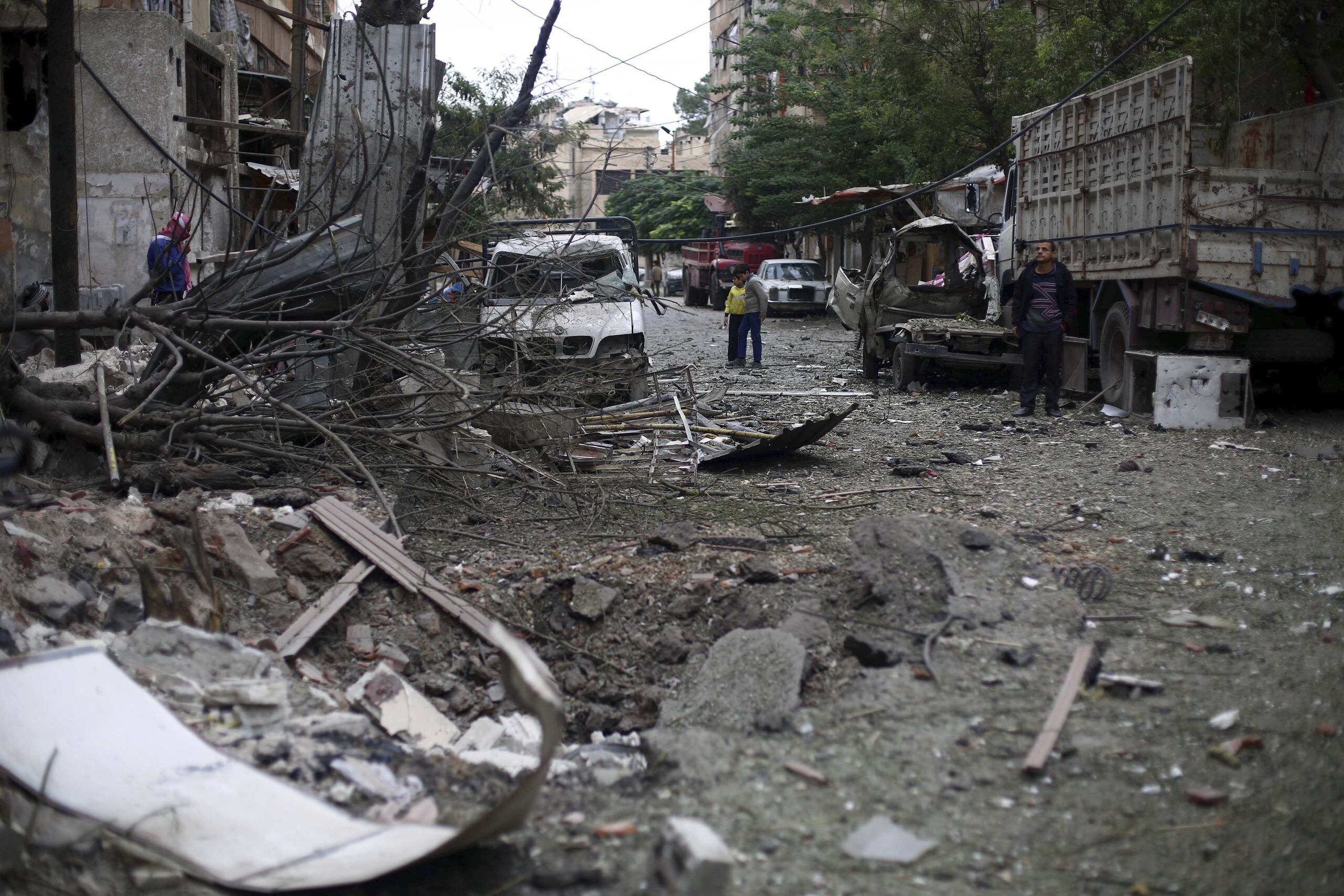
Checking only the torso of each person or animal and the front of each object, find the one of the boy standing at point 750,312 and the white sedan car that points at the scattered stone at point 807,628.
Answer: the white sedan car

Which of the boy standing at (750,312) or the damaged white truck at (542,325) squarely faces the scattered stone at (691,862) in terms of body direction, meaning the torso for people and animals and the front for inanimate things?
the damaged white truck

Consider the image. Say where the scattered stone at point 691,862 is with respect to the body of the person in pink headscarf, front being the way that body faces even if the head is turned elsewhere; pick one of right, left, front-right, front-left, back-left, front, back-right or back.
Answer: right

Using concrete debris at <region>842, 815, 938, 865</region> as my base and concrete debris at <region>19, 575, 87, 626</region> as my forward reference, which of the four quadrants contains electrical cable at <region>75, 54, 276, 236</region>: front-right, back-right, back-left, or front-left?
front-right

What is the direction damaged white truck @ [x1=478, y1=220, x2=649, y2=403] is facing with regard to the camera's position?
facing the viewer

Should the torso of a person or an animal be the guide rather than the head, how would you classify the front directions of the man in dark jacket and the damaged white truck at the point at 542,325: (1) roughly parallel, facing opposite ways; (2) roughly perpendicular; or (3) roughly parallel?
roughly parallel

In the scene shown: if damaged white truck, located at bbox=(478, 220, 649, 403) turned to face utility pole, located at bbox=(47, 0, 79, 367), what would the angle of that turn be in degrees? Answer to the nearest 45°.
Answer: approximately 90° to its right

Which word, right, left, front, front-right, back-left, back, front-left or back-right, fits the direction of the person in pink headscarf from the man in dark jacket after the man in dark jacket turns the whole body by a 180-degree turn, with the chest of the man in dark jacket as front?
back-left

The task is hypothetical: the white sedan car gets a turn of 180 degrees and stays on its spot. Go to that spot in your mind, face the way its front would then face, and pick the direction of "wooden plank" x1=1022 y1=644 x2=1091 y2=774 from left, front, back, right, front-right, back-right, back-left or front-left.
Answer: back

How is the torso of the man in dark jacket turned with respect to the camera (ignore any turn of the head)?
toward the camera

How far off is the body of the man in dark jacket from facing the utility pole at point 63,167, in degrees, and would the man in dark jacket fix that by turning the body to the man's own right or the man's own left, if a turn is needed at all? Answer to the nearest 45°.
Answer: approximately 45° to the man's own right

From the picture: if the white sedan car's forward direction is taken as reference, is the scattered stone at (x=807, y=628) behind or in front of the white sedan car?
in front

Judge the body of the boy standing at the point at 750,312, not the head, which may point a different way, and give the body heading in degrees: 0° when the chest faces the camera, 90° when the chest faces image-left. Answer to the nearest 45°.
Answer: approximately 90°

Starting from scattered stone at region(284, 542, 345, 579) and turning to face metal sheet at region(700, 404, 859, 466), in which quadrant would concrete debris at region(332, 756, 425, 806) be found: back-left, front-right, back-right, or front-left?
back-right

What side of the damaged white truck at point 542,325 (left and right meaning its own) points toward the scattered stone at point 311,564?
front
